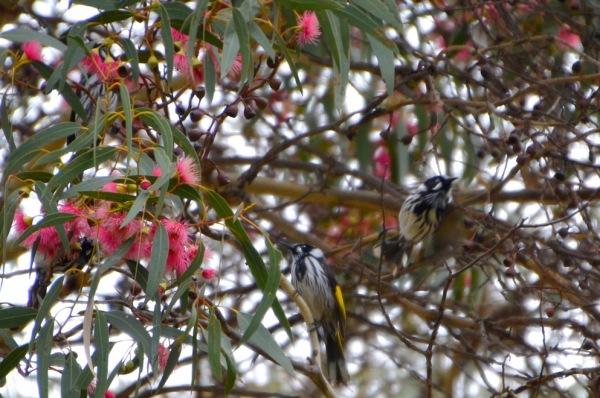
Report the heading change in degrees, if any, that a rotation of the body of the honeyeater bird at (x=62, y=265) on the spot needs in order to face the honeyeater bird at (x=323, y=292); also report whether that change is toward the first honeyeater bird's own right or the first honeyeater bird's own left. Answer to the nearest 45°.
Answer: approximately 45° to the first honeyeater bird's own left

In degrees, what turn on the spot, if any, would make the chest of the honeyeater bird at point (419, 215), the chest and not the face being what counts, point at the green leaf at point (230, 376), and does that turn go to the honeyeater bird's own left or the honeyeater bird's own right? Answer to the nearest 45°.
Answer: approximately 45° to the honeyeater bird's own right

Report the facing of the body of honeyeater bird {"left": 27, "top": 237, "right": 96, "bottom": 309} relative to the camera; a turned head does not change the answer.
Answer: to the viewer's right

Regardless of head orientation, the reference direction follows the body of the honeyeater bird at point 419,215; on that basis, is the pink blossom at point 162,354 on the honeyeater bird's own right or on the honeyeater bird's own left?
on the honeyeater bird's own right

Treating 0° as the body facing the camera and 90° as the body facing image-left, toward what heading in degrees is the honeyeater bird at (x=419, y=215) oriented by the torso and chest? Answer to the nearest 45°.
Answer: approximately 315°

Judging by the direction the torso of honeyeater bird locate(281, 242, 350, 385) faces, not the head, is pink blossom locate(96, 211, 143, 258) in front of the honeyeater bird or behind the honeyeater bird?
in front
